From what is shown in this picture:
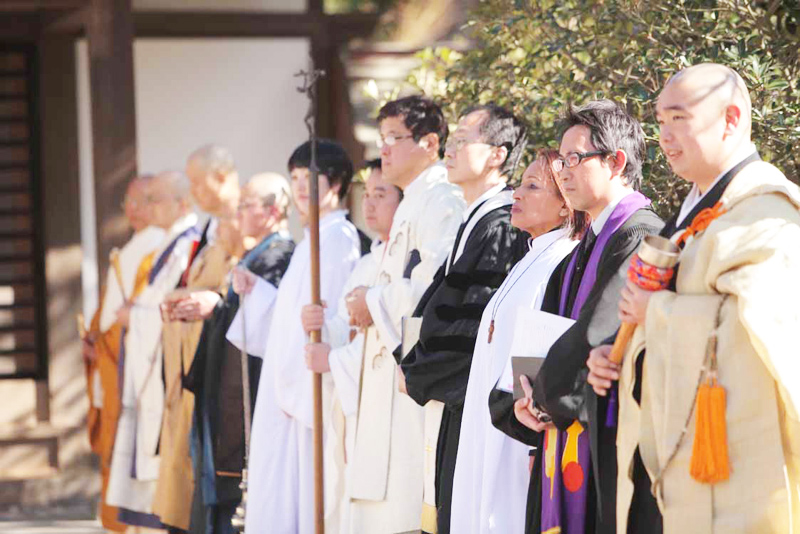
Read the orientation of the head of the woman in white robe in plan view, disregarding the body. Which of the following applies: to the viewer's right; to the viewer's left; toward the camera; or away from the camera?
to the viewer's left

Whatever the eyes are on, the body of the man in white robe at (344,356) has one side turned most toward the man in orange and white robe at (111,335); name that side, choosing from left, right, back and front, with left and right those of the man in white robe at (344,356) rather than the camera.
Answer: right

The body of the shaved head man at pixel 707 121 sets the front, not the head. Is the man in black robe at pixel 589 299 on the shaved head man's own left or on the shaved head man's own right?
on the shaved head man's own right

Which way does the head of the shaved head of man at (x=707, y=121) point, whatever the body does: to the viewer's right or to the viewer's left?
to the viewer's left

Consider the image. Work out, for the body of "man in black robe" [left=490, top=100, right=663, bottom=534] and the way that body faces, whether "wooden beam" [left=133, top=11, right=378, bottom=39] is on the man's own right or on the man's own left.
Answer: on the man's own right

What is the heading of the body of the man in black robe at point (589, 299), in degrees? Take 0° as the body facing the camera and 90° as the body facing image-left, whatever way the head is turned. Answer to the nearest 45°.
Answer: approximately 45°
